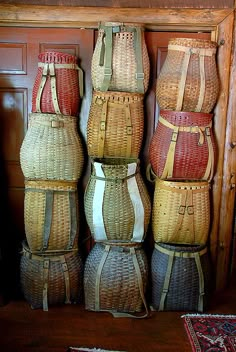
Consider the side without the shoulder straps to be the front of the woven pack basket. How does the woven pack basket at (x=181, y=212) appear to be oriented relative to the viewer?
away from the camera

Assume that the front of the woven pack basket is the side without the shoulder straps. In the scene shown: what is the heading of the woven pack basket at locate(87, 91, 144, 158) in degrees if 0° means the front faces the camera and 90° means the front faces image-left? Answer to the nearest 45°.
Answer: approximately 180°

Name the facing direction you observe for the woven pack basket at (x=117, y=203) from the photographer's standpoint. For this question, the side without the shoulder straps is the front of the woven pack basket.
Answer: facing away from the viewer

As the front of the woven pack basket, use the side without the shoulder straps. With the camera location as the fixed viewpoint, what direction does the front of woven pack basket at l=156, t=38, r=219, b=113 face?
facing away from the viewer
